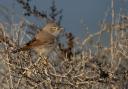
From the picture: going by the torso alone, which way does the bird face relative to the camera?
to the viewer's right
